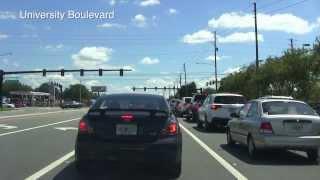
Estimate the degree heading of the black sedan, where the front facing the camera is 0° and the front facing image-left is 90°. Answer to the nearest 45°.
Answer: approximately 180°

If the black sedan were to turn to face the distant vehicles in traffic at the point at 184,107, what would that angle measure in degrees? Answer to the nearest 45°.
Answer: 0° — it already faces it

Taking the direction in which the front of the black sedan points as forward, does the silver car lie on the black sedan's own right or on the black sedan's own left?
on the black sedan's own right

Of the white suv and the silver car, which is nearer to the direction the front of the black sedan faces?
the white suv

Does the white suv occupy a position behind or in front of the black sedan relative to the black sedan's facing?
in front
